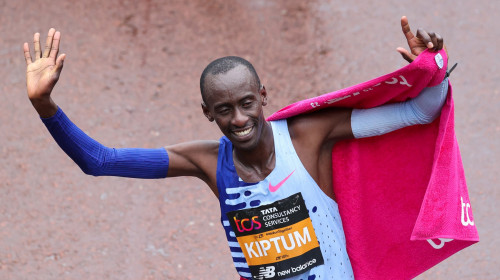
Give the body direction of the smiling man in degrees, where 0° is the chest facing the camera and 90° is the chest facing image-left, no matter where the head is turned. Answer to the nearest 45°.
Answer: approximately 0°
